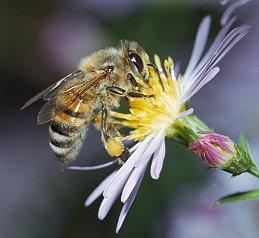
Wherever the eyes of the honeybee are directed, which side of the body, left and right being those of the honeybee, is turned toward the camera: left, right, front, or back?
right
